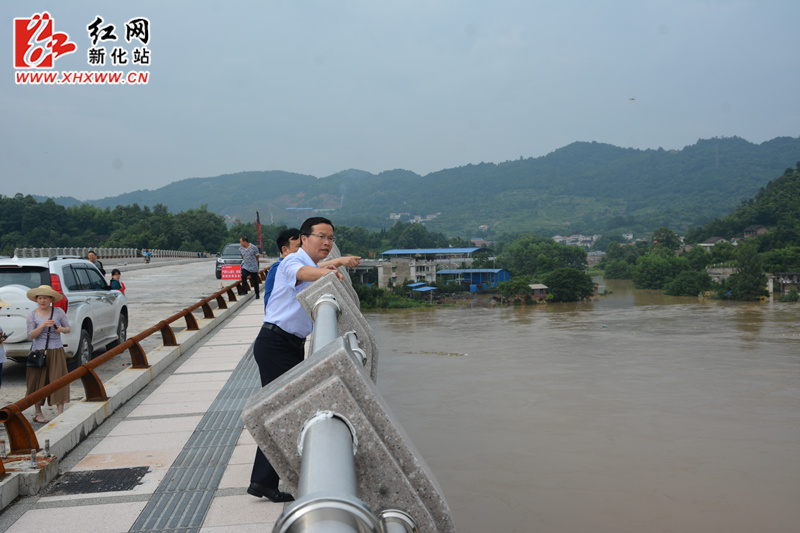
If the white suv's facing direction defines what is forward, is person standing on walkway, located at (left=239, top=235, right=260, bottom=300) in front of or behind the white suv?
in front

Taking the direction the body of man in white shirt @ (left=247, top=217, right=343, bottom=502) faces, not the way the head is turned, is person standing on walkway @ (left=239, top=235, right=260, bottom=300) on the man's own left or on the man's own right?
on the man's own left

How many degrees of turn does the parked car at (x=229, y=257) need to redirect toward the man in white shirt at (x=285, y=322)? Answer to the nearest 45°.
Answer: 0° — it already faces them

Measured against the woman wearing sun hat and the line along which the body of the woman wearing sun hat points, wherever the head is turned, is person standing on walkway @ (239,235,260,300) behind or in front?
behind

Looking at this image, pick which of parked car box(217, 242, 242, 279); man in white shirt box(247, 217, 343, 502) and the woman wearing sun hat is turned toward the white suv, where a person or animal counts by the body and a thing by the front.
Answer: the parked car

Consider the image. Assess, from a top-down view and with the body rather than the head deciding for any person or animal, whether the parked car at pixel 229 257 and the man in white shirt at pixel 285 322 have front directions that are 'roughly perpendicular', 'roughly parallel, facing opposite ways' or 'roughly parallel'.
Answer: roughly perpendicular

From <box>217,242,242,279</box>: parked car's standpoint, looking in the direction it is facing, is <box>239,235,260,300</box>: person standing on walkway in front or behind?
in front

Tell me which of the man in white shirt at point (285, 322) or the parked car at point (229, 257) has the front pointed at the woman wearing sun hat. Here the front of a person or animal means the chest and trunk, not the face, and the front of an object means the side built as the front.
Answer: the parked car

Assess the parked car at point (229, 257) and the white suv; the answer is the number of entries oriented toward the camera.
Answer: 1

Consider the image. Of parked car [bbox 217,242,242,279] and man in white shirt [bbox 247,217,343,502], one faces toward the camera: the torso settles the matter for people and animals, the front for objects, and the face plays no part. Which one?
the parked car

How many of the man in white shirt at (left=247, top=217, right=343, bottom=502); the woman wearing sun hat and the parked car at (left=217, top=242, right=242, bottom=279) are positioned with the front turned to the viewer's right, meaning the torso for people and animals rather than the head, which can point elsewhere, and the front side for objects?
1

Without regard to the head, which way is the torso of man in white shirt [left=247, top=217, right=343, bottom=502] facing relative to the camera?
to the viewer's right

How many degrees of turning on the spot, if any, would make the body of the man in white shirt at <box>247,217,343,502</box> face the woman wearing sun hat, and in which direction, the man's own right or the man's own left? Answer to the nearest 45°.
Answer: approximately 135° to the man's own left

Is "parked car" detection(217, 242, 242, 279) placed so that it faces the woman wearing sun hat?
yes

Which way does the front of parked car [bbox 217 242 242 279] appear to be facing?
toward the camera

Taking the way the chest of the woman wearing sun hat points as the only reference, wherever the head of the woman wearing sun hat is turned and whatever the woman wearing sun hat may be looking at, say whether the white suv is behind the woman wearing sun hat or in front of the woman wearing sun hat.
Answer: behind
